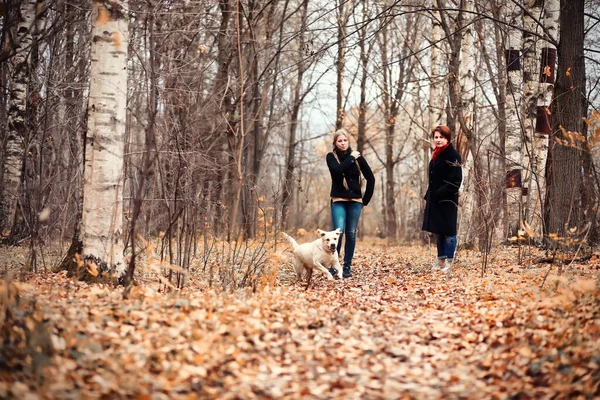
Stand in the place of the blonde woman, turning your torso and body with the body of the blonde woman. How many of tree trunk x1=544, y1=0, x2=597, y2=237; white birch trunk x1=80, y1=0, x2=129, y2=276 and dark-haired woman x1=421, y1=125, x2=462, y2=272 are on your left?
2

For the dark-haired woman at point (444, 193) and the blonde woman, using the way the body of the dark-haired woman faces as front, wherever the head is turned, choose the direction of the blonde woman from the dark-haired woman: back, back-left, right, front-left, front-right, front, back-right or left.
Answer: front-right

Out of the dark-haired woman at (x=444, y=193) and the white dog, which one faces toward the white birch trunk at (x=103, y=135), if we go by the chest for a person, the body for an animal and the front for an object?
the dark-haired woman

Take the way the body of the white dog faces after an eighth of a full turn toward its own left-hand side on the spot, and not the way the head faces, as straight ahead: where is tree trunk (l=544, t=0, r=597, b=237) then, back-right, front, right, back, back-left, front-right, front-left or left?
front

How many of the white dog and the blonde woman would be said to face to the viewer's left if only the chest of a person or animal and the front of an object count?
0

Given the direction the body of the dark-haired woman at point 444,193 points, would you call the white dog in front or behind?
in front

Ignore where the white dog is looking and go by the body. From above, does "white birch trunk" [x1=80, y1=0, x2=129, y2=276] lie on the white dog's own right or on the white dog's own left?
on the white dog's own right

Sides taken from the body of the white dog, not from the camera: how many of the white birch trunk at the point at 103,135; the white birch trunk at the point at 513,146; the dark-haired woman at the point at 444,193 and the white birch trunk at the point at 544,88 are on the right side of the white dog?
1

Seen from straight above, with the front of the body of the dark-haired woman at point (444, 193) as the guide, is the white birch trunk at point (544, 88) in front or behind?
behind

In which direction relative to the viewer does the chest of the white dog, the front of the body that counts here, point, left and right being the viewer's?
facing the viewer and to the right of the viewer

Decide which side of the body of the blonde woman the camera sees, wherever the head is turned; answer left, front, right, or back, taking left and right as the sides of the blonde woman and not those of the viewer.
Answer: front

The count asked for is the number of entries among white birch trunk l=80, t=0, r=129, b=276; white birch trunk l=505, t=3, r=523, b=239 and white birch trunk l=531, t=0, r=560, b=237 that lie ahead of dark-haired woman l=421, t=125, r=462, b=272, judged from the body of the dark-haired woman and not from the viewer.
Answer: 1

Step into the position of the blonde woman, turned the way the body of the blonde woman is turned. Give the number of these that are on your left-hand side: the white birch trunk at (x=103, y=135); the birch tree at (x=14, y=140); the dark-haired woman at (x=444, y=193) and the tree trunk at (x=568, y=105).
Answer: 2

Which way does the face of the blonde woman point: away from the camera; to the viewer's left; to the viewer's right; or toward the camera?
toward the camera

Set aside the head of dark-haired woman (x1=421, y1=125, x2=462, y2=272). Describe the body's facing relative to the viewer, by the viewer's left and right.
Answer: facing the viewer and to the left of the viewer

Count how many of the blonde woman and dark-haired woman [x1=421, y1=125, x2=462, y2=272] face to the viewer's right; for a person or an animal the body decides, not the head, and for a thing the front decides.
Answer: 0
